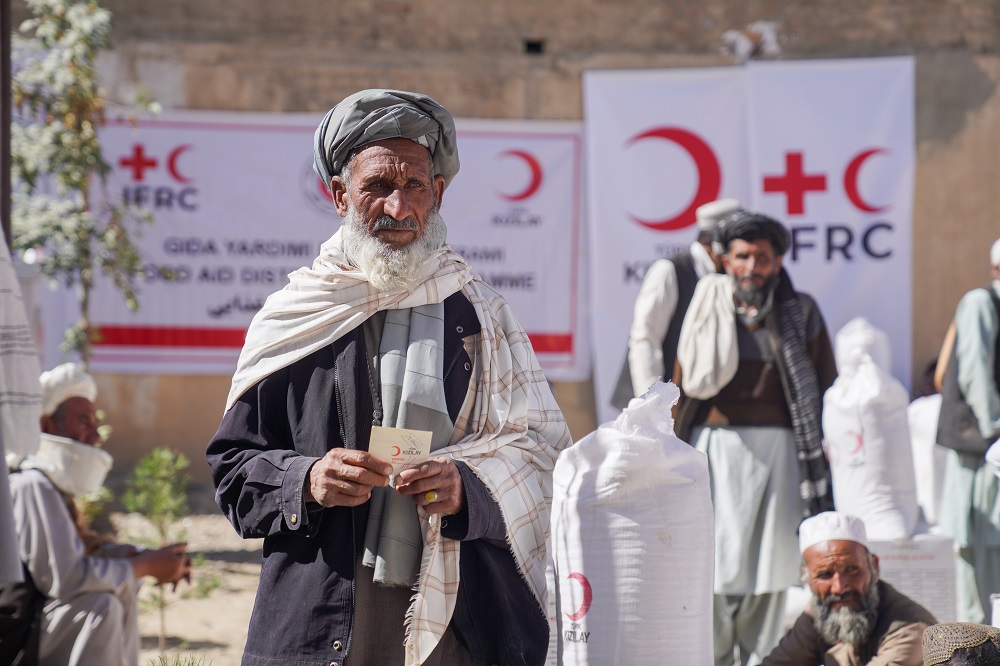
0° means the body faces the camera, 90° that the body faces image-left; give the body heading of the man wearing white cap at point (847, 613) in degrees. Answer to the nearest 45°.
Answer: approximately 0°

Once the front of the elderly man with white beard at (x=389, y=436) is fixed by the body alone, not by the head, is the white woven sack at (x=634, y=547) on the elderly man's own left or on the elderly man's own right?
on the elderly man's own left

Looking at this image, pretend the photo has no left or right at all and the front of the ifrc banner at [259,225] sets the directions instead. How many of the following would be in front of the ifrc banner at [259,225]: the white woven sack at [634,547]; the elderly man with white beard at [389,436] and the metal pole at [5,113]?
3

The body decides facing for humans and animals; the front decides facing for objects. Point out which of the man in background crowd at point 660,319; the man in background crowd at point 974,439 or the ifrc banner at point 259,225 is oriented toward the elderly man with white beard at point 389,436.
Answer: the ifrc banner

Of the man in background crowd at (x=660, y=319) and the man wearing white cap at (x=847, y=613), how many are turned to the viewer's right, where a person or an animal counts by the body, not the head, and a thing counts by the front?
1

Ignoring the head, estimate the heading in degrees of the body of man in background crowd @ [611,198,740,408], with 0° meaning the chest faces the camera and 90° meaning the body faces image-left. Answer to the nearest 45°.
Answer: approximately 270°

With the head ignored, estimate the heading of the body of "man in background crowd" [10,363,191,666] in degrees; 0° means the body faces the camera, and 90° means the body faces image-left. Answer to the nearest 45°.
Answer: approximately 270°

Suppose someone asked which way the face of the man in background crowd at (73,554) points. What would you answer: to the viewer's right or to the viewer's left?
to the viewer's right

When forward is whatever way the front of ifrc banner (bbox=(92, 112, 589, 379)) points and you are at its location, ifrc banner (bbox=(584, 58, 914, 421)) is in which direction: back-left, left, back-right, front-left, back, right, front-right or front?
left

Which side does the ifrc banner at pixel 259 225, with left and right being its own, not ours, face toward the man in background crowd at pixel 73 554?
front

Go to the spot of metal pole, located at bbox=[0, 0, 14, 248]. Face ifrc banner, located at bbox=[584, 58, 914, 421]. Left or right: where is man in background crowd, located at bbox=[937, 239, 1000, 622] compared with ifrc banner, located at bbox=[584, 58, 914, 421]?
right

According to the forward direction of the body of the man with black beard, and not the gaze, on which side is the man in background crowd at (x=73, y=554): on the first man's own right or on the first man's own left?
on the first man's own right
